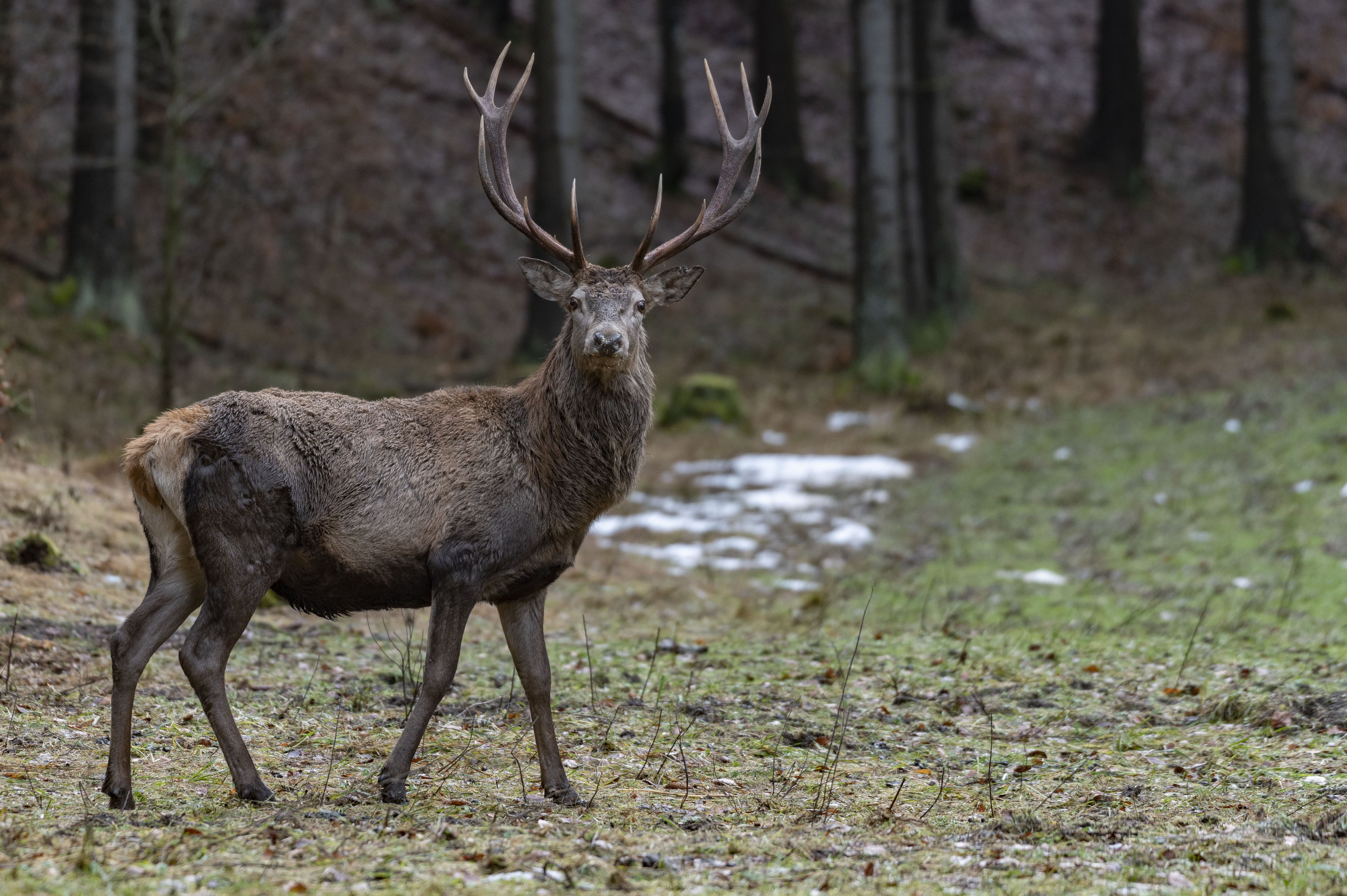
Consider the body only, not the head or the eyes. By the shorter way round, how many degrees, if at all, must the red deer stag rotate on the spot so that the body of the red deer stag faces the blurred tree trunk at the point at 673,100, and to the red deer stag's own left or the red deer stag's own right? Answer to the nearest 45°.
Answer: approximately 90° to the red deer stag's own left

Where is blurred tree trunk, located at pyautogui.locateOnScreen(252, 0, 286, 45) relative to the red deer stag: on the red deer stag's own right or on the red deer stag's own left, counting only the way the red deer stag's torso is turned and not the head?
on the red deer stag's own left

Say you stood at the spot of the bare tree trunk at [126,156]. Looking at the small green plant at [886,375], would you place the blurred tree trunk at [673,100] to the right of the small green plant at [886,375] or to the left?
left

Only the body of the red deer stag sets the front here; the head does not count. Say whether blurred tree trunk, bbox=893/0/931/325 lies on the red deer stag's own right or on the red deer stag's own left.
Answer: on the red deer stag's own left

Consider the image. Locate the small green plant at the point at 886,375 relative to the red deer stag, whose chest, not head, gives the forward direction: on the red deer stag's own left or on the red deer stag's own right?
on the red deer stag's own left

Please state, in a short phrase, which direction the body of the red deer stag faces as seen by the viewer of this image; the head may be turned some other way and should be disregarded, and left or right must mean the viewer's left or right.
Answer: facing to the right of the viewer

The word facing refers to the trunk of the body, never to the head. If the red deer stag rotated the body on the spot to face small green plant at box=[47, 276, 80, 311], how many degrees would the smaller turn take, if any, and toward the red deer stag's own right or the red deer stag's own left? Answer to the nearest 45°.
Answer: approximately 90° to the red deer stag's own left

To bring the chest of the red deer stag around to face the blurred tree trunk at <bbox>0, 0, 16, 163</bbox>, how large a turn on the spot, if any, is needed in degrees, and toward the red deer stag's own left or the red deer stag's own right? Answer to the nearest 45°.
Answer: approximately 90° to the red deer stag's own left

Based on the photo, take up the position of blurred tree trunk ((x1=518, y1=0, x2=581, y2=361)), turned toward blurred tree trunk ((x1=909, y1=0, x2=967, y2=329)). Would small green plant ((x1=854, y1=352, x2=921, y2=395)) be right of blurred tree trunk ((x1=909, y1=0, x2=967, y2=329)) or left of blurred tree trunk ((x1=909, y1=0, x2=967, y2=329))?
right

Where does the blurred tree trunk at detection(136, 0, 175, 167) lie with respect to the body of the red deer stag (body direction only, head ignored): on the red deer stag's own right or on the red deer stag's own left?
on the red deer stag's own left

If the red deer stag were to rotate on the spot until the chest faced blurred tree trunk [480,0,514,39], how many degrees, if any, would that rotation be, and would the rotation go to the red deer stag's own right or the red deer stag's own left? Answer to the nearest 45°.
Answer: approximately 90° to the red deer stag's own left

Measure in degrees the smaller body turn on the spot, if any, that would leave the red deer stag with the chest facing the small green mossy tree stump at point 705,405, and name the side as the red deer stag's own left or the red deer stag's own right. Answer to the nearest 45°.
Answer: approximately 90° to the red deer stag's own left
